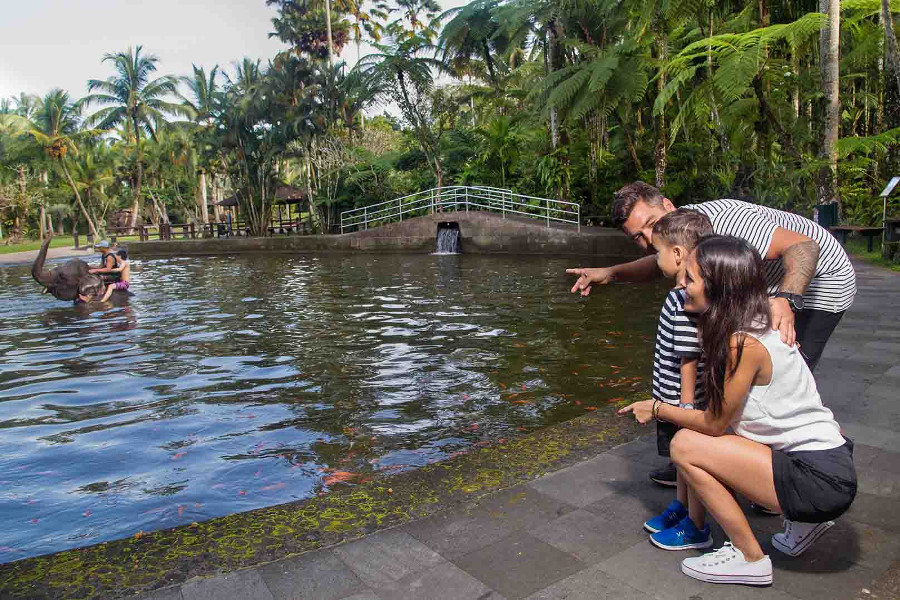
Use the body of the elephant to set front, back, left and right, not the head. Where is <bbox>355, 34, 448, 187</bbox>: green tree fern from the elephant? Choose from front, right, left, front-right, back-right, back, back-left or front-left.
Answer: back-right

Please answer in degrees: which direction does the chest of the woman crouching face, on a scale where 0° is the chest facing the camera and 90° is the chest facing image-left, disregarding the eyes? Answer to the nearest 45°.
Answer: approximately 90°

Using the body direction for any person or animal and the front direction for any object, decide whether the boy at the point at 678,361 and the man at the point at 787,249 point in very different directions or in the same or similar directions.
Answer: same or similar directions

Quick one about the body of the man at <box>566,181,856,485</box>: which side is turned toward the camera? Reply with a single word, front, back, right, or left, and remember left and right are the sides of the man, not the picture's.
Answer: left

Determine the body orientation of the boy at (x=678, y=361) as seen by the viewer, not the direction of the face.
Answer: to the viewer's left

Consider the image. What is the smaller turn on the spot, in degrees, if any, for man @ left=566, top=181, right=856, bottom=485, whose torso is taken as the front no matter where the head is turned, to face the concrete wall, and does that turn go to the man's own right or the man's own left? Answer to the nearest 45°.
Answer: approximately 45° to the man's own right

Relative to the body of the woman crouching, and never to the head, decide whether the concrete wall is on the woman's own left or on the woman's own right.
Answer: on the woman's own right

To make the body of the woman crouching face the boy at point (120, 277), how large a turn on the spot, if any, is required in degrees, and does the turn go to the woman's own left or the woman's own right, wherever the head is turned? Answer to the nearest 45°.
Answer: approximately 45° to the woman's own right

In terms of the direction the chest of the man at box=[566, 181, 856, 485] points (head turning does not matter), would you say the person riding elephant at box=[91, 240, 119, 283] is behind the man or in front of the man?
in front

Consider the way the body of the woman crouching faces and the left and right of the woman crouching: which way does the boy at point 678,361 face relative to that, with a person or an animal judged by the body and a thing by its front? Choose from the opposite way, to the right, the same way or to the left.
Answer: the same way

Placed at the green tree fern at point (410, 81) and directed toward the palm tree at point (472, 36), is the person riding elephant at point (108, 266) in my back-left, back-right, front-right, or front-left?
back-right

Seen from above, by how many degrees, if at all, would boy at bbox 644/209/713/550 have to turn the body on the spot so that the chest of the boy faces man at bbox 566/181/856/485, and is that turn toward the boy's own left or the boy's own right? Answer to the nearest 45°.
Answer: approximately 135° to the boy's own right

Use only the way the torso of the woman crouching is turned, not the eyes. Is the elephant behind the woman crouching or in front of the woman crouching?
in front

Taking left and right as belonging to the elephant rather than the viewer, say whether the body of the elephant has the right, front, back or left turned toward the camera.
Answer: left

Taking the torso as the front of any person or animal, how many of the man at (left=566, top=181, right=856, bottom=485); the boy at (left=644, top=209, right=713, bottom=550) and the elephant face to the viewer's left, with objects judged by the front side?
3

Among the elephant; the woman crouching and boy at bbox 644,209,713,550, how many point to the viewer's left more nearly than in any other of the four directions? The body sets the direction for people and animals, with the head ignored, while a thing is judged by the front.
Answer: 3

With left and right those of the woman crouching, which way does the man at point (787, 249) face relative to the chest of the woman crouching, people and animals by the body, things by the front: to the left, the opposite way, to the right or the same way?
the same way

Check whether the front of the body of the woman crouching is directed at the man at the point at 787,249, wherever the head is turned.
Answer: no

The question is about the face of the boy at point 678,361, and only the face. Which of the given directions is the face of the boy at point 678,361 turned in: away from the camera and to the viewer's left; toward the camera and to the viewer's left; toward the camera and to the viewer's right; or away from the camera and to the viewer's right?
away from the camera and to the viewer's left

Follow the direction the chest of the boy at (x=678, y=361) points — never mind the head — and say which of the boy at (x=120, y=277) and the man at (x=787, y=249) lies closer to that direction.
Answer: the boy

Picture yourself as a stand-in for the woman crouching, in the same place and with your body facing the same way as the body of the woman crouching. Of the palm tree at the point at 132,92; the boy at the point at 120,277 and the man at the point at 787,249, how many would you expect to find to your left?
0
